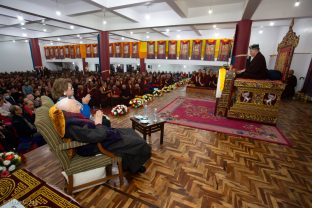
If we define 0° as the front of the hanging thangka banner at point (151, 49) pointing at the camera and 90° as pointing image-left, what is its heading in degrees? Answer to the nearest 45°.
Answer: approximately 0°

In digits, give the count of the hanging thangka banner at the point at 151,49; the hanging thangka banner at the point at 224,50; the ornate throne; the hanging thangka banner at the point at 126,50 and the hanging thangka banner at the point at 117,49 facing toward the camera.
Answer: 4

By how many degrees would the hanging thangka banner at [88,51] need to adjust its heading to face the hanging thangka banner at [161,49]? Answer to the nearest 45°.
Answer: approximately 45° to its left

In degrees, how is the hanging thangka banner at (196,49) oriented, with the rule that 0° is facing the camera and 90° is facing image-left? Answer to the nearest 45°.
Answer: approximately 0°

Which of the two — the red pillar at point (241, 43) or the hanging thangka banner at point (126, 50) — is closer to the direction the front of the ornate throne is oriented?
the hanging thangka banner

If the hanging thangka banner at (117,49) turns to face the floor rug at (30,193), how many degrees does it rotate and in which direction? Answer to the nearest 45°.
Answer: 0° — it already faces it

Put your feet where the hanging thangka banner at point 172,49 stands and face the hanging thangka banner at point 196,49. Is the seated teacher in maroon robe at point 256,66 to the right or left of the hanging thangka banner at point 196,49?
right

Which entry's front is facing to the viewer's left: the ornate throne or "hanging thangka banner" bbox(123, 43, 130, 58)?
the ornate throne
